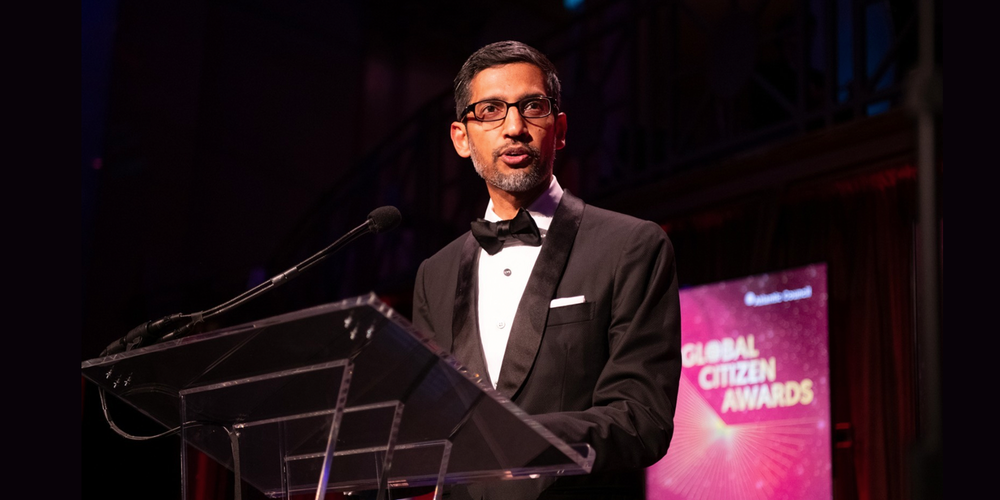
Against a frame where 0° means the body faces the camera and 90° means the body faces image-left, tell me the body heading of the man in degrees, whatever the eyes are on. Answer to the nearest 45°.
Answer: approximately 45°

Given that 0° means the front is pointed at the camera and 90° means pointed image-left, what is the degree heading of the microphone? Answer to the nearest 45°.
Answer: approximately 270°

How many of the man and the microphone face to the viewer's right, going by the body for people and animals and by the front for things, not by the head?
1

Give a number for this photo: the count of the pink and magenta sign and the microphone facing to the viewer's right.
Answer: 1

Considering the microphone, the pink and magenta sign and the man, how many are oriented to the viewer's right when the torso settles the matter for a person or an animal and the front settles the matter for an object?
1

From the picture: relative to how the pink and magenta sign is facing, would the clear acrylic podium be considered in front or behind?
in front

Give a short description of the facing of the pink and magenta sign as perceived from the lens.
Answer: facing the viewer and to the left of the viewer

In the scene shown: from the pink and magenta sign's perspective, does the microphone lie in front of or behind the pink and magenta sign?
in front
